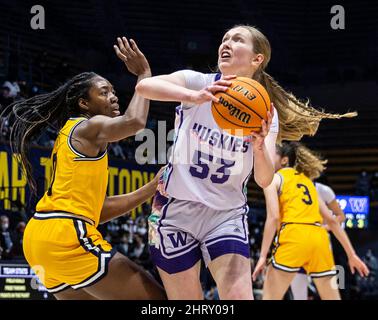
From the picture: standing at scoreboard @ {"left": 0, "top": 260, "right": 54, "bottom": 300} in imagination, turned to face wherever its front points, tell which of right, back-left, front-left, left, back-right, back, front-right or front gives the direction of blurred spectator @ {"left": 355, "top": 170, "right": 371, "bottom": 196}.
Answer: back-left

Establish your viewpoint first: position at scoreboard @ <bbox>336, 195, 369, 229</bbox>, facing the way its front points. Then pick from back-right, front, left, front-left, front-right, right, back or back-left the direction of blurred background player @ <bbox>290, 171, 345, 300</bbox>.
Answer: front

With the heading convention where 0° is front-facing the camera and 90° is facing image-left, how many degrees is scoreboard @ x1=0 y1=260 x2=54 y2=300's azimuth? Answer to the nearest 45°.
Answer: approximately 0°

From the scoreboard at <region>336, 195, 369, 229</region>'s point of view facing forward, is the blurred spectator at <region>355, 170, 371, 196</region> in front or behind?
behind

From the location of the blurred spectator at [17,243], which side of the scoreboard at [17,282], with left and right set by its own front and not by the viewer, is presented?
back

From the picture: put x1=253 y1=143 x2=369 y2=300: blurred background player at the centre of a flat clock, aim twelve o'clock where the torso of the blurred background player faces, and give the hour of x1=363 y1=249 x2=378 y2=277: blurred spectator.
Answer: The blurred spectator is roughly at 2 o'clock from the blurred background player.

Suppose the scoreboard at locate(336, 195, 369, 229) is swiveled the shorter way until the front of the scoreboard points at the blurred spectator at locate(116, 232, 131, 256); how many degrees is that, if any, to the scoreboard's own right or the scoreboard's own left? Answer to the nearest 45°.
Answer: approximately 45° to the scoreboard's own right

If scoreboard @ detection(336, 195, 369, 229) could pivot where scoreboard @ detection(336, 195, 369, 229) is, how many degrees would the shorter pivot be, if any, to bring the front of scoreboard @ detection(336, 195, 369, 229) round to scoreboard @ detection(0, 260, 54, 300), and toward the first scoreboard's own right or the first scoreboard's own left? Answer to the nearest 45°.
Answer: approximately 45° to the first scoreboard's own right

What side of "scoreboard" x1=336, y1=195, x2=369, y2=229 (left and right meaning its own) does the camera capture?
front

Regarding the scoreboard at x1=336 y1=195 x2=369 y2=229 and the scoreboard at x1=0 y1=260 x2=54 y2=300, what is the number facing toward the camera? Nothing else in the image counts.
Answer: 2
